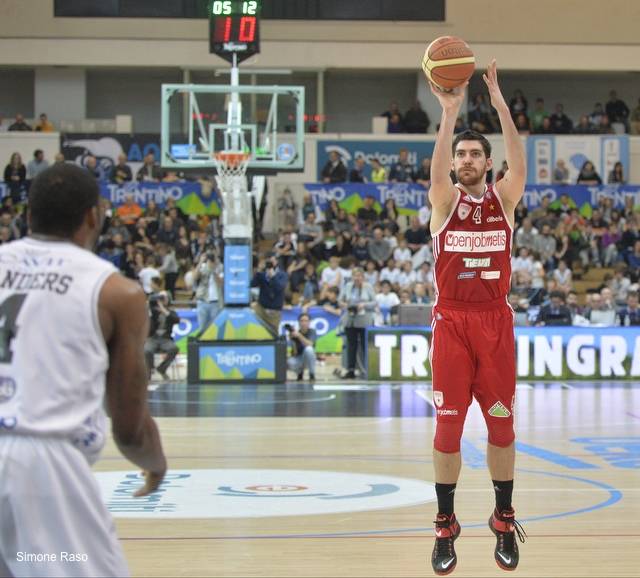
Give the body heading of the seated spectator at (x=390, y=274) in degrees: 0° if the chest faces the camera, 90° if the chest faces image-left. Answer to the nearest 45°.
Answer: approximately 0°

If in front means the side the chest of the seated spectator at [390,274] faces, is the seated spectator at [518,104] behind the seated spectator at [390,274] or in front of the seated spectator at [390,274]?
behind

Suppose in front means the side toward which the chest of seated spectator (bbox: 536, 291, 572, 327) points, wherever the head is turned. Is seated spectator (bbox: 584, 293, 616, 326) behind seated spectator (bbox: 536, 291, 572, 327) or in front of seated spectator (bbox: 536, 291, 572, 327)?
behind

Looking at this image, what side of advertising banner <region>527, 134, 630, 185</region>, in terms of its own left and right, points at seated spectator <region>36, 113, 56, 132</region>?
right

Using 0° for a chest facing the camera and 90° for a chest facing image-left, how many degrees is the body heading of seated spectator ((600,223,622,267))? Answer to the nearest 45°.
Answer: approximately 0°

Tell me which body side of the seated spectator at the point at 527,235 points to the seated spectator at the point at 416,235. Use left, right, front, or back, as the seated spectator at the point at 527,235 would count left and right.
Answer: right
